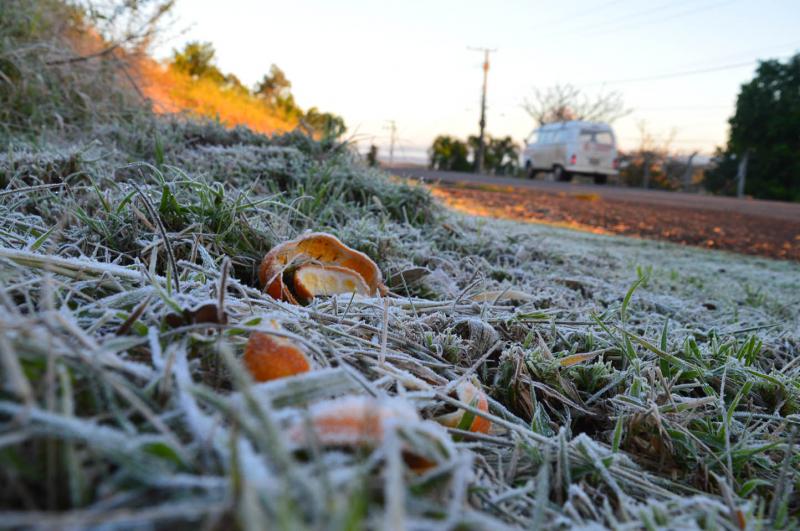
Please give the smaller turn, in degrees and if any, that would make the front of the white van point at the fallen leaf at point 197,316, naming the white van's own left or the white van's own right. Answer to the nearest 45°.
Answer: approximately 135° to the white van's own left

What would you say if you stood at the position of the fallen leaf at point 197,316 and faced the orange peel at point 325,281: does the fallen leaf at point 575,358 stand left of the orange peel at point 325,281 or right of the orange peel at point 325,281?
right

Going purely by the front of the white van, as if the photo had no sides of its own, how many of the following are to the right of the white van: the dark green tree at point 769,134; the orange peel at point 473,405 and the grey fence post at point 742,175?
2

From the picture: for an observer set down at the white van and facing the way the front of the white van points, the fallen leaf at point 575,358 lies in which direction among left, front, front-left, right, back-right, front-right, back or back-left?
back-left

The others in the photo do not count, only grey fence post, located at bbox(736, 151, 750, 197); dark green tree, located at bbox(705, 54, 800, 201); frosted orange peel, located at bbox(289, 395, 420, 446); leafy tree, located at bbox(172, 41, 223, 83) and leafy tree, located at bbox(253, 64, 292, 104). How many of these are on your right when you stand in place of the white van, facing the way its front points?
2

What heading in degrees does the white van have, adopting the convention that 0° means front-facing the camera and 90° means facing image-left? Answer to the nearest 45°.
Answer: approximately 135°

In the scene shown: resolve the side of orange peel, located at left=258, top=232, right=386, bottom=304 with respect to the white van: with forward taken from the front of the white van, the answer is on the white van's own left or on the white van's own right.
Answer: on the white van's own left

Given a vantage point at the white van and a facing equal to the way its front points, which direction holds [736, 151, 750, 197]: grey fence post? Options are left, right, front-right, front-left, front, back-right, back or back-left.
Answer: right

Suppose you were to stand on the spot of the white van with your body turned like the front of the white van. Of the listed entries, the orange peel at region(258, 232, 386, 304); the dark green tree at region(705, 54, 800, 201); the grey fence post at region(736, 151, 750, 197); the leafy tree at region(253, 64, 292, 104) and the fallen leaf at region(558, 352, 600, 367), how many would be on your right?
2

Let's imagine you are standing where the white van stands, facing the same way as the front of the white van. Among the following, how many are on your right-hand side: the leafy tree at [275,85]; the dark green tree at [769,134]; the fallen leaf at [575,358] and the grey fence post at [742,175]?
2

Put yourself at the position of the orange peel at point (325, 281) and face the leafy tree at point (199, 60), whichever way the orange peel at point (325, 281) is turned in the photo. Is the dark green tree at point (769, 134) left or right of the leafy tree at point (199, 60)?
right

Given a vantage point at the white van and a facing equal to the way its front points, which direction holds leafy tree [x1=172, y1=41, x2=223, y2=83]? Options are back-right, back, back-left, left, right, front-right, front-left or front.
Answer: left
